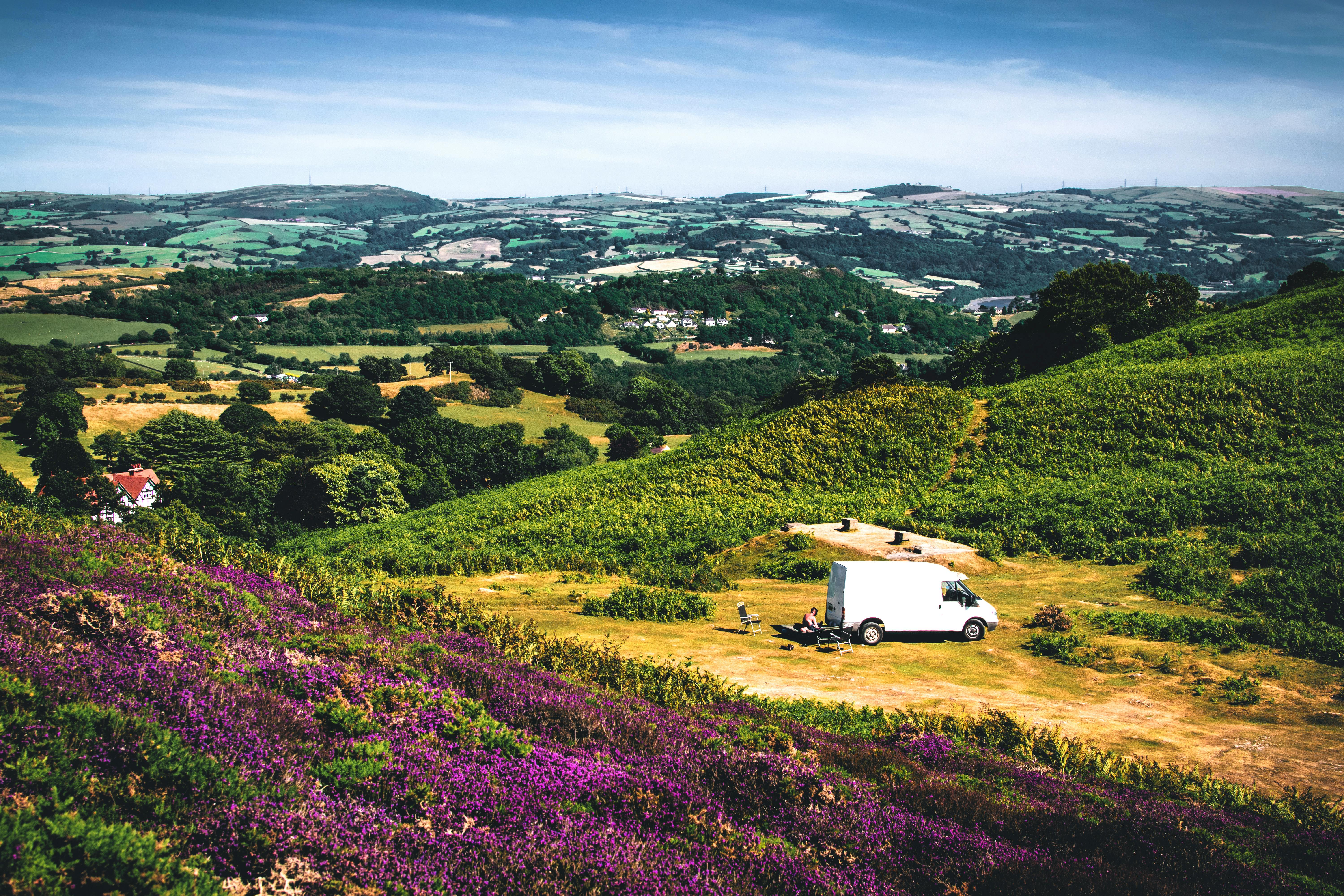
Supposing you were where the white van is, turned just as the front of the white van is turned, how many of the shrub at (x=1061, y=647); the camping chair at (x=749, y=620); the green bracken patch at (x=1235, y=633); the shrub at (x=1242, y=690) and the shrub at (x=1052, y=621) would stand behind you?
1

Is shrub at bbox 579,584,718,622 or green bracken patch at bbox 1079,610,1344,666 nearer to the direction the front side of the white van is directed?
the green bracken patch

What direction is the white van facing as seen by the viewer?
to the viewer's right

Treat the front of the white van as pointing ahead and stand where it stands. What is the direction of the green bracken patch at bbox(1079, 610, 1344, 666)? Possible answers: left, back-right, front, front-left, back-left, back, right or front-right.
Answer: front

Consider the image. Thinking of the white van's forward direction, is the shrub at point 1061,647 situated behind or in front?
in front

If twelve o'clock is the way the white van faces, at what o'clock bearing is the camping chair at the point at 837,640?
The camping chair is roughly at 5 o'clock from the white van.

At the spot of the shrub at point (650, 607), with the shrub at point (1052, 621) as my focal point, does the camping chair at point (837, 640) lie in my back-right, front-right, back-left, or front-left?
front-right

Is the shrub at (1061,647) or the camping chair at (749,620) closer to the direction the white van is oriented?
the shrub

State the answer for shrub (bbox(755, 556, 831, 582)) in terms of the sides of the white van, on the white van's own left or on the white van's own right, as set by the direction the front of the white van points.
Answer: on the white van's own left

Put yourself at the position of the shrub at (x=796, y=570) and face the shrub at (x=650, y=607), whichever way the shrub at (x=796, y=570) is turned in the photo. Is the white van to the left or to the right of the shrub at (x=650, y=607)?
left

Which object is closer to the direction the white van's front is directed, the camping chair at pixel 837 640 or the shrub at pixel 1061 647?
the shrub

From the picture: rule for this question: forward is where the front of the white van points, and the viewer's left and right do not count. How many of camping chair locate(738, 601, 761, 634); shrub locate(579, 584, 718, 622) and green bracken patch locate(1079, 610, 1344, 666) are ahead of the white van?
1

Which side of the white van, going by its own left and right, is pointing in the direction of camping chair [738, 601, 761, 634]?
back

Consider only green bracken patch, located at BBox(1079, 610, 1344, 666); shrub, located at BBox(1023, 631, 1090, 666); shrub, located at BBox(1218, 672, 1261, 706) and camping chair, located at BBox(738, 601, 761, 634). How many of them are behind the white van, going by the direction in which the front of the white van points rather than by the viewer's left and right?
1
